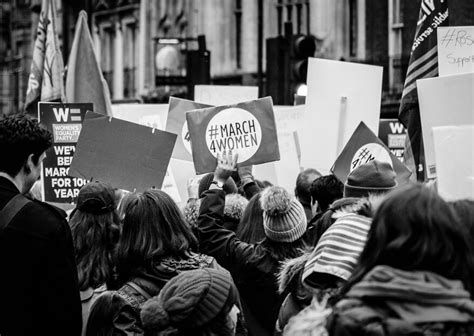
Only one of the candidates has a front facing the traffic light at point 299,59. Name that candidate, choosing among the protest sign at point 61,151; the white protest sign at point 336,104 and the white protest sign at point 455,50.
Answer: the white protest sign at point 336,104

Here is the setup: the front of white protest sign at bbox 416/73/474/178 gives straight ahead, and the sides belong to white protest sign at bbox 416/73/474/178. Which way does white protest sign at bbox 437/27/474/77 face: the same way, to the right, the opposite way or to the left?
the opposite way

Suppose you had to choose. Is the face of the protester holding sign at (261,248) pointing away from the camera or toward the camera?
away from the camera

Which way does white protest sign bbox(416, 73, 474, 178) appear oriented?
away from the camera

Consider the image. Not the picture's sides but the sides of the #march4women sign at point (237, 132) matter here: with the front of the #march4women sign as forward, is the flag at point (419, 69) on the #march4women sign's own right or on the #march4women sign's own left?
on the #march4women sign's own left

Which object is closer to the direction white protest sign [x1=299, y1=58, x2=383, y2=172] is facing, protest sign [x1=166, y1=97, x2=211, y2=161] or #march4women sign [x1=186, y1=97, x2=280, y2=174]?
the protest sign

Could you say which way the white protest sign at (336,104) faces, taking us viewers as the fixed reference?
facing away from the viewer

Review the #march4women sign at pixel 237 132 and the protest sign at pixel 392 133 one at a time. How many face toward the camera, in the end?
2

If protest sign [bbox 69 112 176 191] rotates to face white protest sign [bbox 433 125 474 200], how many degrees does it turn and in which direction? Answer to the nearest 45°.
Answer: approximately 135° to its right

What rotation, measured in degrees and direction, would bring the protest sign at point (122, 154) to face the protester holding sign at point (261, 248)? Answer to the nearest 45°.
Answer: approximately 90° to its right

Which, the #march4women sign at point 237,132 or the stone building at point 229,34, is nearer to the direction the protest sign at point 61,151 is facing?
the #march4women sign
